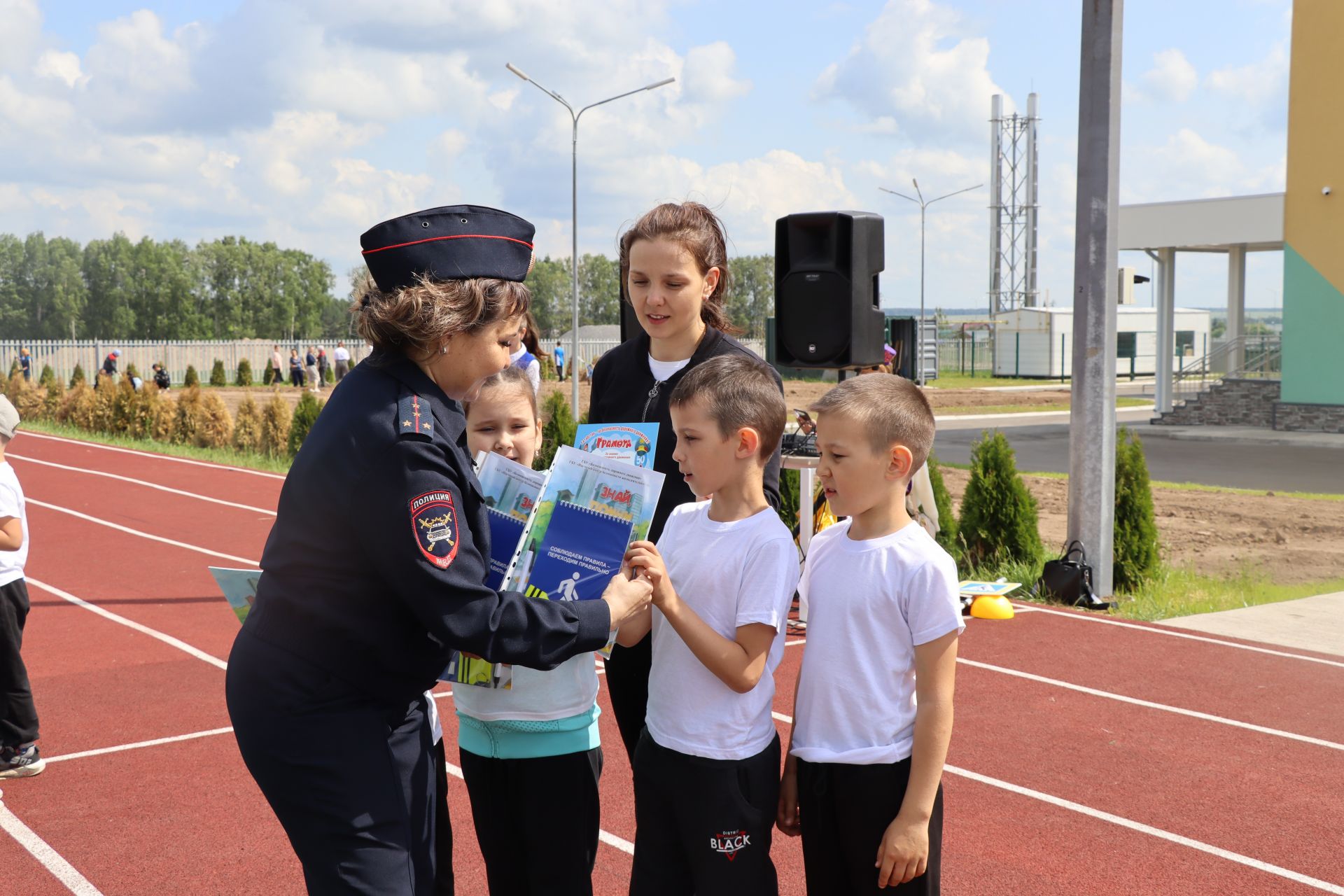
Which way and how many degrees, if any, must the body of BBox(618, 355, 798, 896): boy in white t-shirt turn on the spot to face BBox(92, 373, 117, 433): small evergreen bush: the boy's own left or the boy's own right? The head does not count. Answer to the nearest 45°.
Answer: approximately 90° to the boy's own right

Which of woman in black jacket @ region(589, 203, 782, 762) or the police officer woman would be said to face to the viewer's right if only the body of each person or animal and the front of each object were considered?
the police officer woman

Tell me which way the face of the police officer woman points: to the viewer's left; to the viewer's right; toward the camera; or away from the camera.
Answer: to the viewer's right

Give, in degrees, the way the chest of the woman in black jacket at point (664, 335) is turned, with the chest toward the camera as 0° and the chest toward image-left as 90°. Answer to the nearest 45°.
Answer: approximately 45°

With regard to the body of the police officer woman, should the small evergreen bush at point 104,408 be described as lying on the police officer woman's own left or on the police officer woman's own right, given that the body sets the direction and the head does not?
on the police officer woman's own left

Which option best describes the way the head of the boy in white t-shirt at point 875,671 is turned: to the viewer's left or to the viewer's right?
to the viewer's left

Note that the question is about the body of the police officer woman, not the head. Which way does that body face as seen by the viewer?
to the viewer's right

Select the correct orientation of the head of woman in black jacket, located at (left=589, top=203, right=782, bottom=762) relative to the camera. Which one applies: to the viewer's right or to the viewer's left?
to the viewer's left

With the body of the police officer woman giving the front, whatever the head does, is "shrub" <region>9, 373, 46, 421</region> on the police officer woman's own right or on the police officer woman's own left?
on the police officer woman's own left

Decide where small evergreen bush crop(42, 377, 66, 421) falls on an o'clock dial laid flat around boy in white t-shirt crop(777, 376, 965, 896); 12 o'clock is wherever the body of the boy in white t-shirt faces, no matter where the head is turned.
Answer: The small evergreen bush is roughly at 3 o'clock from the boy in white t-shirt.

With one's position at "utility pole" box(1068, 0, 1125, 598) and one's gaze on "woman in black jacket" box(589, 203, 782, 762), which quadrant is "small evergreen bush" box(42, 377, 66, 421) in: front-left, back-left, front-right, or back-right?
back-right
